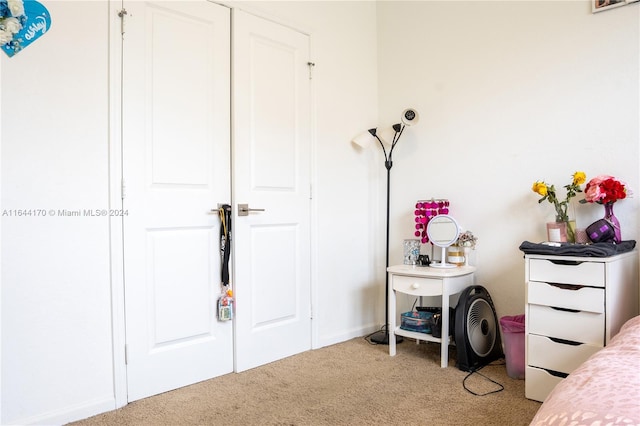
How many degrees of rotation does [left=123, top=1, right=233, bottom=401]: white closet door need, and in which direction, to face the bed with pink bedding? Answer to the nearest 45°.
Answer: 0° — it already faces it

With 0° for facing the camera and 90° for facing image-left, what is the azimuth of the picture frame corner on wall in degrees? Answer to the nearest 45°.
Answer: approximately 45°

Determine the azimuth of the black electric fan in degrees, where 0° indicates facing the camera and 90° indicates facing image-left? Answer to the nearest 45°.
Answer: approximately 315°

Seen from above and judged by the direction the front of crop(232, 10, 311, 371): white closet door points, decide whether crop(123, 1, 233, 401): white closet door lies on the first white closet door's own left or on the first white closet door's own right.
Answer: on the first white closet door's own right
